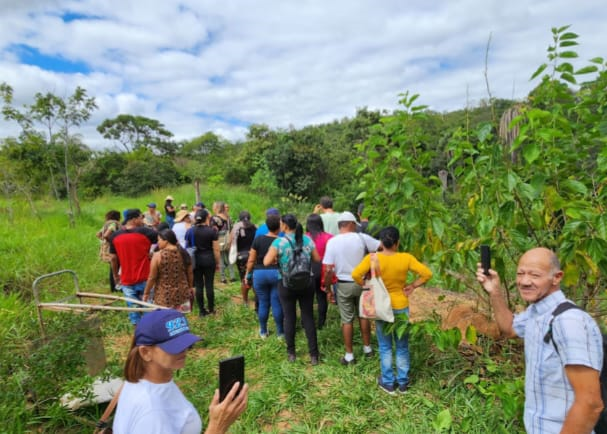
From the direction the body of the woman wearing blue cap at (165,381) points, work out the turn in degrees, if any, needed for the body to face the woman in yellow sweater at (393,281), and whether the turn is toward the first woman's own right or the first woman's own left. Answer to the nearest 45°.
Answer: approximately 45° to the first woman's own left

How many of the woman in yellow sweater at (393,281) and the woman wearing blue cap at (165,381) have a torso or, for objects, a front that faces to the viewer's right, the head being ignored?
1

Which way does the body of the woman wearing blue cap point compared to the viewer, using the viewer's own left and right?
facing to the right of the viewer

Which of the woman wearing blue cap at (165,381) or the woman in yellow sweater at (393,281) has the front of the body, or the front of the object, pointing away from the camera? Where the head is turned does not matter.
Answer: the woman in yellow sweater

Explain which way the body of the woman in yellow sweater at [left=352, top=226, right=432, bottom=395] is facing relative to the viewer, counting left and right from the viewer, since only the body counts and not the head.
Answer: facing away from the viewer

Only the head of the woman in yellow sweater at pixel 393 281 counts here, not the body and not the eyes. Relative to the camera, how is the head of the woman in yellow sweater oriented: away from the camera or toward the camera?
away from the camera

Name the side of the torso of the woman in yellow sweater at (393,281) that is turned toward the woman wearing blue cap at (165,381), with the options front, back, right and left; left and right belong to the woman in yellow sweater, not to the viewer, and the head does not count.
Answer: back
